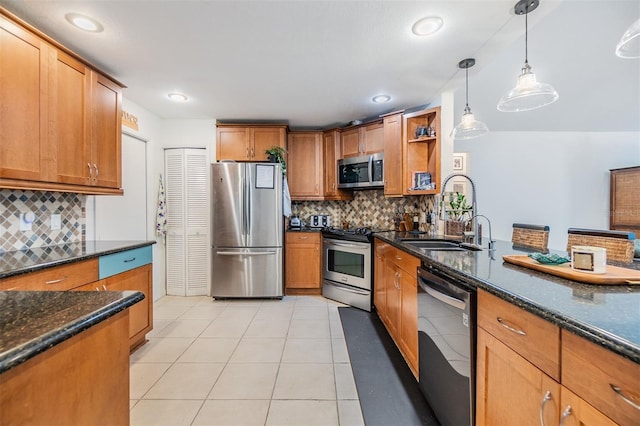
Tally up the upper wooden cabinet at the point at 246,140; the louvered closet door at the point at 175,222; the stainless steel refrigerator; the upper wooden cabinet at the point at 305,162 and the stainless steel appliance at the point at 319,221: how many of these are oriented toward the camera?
5

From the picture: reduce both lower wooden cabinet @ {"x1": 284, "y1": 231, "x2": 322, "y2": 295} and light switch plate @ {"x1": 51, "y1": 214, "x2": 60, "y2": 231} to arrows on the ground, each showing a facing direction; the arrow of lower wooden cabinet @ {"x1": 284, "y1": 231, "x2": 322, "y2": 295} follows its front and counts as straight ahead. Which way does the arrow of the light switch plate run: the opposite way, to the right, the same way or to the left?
to the left

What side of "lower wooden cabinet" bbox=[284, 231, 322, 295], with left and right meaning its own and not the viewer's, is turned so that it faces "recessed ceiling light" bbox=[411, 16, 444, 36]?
front

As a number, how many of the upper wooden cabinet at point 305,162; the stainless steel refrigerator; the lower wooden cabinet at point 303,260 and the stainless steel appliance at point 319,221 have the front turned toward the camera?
4

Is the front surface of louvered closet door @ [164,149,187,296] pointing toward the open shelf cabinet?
no

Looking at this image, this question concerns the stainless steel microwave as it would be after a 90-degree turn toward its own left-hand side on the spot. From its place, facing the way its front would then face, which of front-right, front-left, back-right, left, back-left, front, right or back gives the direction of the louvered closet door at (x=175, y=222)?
back-right

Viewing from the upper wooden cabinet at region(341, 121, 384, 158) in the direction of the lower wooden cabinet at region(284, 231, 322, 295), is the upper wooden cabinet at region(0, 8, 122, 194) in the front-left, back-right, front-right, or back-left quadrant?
front-left

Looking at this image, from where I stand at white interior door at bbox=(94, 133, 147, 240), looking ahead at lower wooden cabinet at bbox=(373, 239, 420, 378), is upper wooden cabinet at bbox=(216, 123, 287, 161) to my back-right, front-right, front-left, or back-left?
front-left

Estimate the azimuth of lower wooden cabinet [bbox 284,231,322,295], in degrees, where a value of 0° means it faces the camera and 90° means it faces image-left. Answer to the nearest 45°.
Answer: approximately 0°

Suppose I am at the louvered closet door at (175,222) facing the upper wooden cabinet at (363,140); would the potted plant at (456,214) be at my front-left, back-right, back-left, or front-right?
front-right

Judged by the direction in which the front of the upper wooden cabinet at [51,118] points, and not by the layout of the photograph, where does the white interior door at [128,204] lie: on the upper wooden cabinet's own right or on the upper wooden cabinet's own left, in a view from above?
on the upper wooden cabinet's own left

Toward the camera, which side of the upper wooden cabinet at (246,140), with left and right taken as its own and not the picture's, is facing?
front

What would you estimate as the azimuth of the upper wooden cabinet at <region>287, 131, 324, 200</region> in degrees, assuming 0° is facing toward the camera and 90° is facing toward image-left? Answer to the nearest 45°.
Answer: approximately 0°

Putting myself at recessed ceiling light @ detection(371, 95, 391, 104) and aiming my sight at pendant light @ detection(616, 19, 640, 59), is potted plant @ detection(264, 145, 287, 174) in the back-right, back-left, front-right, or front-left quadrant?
back-right

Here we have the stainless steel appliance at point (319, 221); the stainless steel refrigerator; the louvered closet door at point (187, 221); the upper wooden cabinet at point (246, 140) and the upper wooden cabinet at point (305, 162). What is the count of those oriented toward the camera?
5

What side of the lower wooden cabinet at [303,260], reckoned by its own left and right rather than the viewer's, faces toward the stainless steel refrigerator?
right
